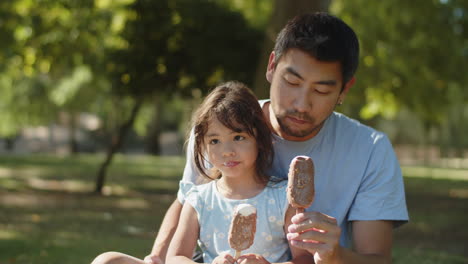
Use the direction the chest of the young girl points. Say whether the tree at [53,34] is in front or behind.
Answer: behind

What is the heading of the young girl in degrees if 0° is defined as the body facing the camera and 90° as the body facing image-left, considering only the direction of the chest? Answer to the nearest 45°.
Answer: approximately 0°
